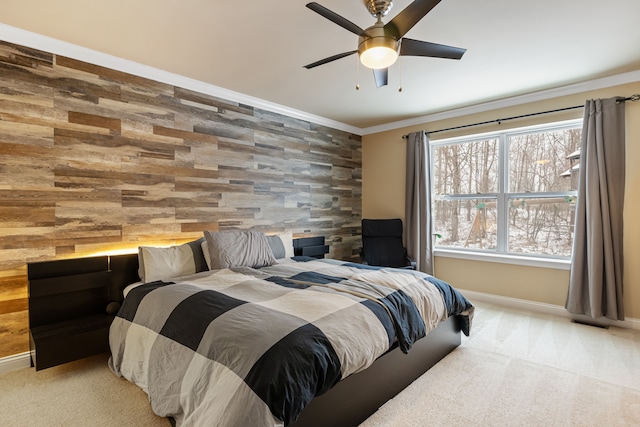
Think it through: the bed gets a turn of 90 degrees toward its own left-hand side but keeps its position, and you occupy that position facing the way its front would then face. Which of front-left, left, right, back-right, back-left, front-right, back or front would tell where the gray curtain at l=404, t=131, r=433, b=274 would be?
front

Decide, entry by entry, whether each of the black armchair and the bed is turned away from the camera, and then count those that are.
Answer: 0

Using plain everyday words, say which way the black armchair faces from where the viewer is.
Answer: facing the viewer and to the right of the viewer

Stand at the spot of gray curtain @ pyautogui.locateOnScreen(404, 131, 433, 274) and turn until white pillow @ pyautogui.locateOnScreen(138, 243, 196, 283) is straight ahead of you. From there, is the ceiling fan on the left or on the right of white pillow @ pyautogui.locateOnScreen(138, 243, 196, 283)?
left

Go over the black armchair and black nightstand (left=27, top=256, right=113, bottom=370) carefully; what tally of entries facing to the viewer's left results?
0

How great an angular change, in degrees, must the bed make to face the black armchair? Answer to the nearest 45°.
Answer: approximately 90° to its left

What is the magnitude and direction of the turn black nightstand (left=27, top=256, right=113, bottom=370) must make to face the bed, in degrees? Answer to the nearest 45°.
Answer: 0° — it already faces it

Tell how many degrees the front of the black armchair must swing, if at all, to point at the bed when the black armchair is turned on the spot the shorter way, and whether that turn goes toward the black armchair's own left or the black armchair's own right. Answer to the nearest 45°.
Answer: approximately 45° to the black armchair's own right

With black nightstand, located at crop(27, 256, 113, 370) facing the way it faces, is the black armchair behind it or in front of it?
in front

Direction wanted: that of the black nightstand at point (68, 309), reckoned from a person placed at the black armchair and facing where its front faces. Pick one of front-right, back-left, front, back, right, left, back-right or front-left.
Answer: right

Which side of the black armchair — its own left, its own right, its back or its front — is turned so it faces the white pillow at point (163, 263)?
right

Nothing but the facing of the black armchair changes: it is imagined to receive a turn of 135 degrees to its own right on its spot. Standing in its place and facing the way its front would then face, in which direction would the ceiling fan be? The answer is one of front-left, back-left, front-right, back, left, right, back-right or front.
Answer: left
